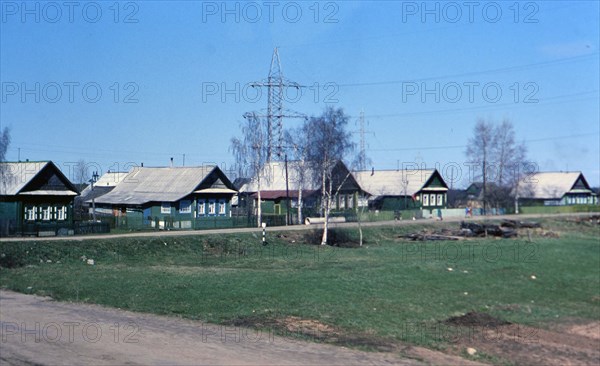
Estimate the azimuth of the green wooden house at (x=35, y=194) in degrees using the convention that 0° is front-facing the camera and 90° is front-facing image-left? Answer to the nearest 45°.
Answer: approximately 315°
